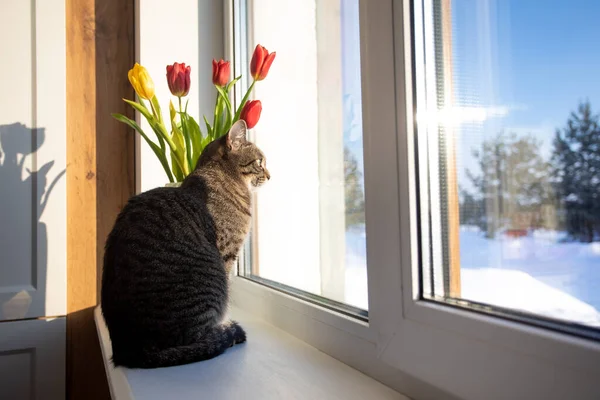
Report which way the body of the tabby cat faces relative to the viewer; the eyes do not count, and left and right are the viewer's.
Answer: facing away from the viewer and to the right of the viewer

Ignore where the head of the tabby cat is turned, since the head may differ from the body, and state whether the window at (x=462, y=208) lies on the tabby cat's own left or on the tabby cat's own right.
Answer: on the tabby cat's own right
